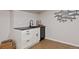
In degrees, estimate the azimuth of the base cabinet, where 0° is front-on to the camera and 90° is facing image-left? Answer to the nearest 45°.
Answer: approximately 315°
